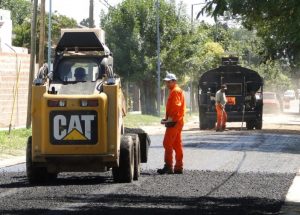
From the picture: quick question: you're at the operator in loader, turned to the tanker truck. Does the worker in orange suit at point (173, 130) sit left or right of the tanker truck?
right

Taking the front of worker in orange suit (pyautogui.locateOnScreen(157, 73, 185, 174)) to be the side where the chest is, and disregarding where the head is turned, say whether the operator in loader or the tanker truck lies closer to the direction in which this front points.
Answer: the operator in loader

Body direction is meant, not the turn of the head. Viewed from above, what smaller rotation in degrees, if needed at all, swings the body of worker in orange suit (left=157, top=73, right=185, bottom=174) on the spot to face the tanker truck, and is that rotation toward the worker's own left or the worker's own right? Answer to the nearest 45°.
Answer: approximately 90° to the worker's own right

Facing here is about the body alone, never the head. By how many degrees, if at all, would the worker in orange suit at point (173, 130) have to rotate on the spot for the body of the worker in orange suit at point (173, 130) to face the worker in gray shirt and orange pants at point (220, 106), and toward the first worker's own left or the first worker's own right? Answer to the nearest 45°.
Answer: approximately 90° to the first worker's own right

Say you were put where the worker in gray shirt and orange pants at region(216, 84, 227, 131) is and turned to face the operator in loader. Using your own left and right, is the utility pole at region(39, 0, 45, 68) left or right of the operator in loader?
right

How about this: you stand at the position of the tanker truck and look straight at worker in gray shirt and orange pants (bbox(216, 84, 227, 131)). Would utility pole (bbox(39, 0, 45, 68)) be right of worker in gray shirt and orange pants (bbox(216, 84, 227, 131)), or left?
right

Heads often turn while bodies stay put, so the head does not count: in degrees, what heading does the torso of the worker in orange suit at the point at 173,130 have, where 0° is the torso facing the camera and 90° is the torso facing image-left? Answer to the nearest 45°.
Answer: approximately 90°
